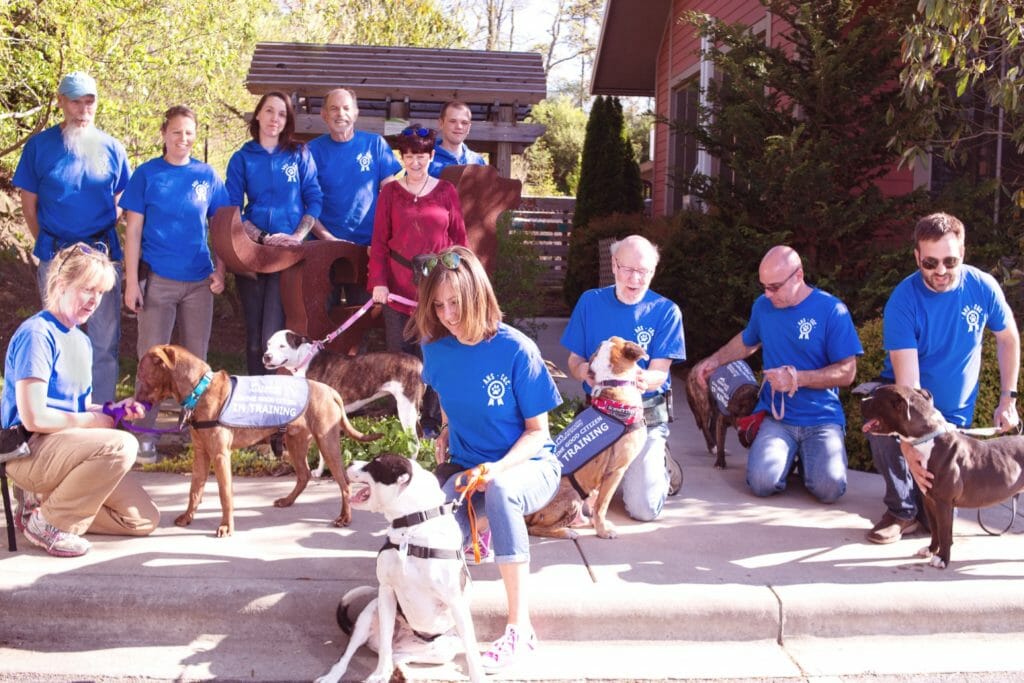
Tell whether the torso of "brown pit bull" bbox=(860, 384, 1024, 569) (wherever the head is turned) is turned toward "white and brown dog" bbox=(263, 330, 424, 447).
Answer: yes

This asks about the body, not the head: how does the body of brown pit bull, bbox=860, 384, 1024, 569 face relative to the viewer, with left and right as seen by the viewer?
facing to the left of the viewer

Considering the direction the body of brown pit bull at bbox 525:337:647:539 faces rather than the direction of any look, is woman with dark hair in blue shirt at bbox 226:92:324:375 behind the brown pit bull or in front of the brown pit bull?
behind

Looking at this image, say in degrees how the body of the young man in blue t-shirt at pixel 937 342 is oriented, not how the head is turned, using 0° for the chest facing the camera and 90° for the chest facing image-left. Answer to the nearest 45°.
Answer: approximately 0°

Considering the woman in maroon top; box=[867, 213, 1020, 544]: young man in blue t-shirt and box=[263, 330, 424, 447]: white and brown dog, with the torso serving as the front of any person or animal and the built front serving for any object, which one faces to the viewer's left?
the white and brown dog

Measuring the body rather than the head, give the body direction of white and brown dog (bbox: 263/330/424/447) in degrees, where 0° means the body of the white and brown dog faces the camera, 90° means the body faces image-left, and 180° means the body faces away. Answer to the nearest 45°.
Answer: approximately 90°

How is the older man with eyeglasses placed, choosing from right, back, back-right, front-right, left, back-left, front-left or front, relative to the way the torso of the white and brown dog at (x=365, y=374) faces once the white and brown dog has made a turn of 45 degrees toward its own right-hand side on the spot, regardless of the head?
back

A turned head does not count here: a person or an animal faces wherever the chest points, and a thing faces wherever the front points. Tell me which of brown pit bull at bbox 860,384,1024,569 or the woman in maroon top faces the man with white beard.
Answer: the brown pit bull

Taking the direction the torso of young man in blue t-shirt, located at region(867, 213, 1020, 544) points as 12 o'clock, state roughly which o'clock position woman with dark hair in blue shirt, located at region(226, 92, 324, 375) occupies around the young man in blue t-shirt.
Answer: The woman with dark hair in blue shirt is roughly at 3 o'clock from the young man in blue t-shirt.

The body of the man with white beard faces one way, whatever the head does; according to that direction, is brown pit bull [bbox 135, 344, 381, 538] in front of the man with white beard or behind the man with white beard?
in front

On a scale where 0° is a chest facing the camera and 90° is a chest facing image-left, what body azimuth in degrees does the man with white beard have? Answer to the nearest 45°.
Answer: approximately 0°
